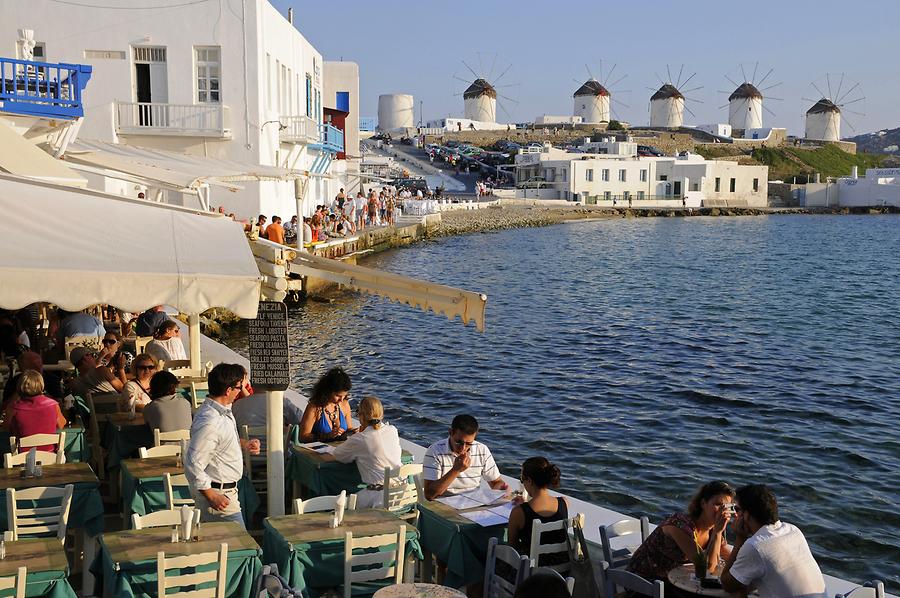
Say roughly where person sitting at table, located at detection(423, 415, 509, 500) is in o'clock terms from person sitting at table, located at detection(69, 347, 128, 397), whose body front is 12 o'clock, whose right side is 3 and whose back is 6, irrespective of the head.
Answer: person sitting at table, located at detection(423, 415, 509, 500) is roughly at 2 o'clock from person sitting at table, located at detection(69, 347, 128, 397).

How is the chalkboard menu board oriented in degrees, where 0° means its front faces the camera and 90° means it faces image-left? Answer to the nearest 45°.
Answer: approximately 0°

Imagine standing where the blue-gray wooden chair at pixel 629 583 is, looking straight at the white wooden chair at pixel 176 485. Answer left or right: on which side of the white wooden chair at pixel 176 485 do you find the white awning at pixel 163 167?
right

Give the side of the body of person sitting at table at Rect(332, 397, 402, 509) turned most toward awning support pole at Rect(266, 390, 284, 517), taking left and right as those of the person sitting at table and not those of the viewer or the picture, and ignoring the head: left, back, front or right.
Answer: left

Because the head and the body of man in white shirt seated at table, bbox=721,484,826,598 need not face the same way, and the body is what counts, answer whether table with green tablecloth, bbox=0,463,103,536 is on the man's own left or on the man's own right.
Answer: on the man's own left

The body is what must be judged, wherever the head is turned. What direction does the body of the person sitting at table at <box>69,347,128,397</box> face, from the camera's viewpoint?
to the viewer's right

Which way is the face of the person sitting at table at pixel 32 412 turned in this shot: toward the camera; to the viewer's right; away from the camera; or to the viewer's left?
away from the camera

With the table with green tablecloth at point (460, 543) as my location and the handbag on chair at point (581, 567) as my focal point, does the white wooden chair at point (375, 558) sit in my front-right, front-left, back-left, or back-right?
back-right

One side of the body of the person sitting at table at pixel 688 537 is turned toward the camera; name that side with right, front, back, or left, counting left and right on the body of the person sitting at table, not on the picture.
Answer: right

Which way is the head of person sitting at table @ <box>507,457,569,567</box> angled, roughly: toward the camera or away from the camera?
away from the camera
